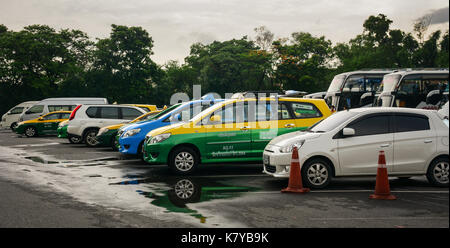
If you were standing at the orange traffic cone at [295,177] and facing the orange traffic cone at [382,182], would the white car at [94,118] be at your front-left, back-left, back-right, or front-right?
back-left

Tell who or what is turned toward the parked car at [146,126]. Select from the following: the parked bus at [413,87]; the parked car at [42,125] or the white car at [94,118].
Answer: the parked bus at [413,87]

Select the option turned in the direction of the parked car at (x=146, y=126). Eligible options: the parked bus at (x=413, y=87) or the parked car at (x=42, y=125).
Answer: the parked bus at (x=413, y=87)

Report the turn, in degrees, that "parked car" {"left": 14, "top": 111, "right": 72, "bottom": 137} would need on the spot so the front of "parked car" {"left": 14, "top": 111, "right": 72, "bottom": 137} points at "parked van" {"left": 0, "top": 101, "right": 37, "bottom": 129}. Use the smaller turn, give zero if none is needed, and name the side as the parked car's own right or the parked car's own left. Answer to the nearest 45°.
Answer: approximately 90° to the parked car's own right

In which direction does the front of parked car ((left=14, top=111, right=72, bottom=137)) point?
to the viewer's left

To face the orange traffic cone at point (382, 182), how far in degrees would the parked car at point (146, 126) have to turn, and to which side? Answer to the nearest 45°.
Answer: approximately 90° to its left

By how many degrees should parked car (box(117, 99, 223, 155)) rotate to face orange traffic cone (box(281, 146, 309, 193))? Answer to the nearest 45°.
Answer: approximately 90° to its left

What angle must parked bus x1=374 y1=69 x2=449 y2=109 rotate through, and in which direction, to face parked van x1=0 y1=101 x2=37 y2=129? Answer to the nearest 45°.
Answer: approximately 45° to its right

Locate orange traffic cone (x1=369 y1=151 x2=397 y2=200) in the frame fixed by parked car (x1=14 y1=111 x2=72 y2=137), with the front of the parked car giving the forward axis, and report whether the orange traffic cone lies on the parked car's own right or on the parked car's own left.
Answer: on the parked car's own left

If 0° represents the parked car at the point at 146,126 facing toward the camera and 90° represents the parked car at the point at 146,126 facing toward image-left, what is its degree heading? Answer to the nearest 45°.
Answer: approximately 45°

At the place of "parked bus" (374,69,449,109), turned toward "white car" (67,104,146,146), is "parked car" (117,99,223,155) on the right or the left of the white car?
left

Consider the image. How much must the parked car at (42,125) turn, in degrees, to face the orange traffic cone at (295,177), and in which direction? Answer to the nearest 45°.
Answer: approximately 90° to its left
